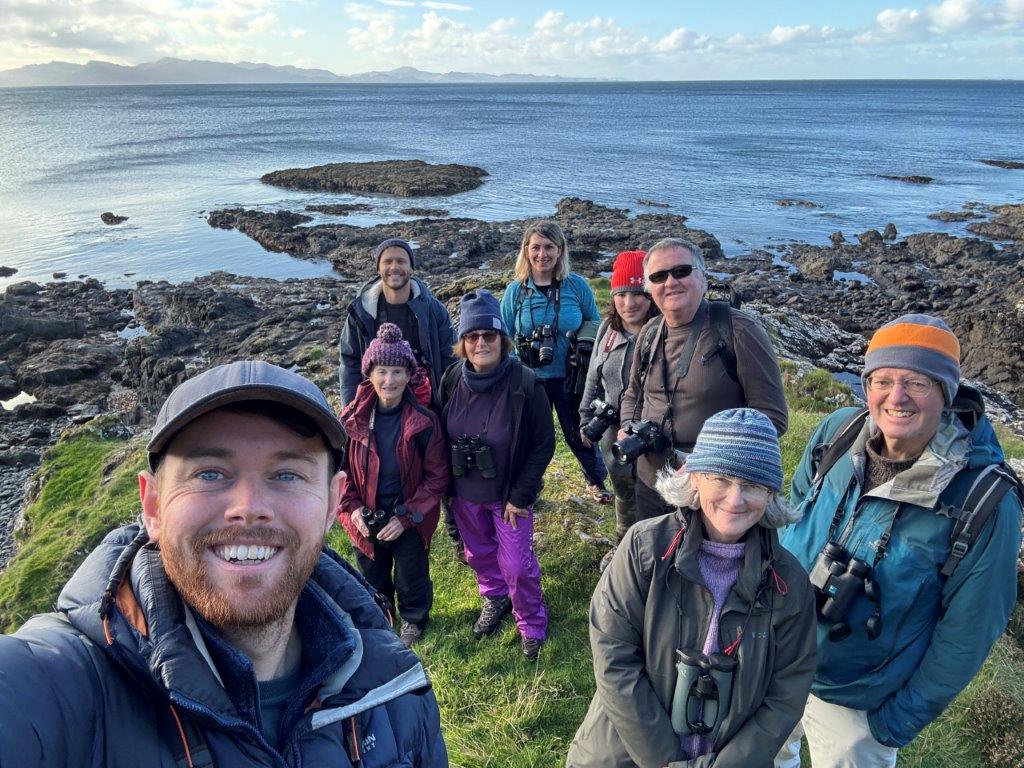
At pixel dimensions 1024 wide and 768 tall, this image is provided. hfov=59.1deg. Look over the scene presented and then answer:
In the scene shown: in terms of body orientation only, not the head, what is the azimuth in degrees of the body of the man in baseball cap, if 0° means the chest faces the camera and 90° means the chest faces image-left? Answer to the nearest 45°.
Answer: approximately 0°

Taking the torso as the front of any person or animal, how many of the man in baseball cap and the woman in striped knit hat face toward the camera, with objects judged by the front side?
2

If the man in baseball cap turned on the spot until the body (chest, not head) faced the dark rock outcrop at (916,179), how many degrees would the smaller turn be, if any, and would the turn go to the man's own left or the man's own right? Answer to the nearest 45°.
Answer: approximately 135° to the man's own left

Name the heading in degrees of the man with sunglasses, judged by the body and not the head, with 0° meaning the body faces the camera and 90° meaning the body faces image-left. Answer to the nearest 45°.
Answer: approximately 45°

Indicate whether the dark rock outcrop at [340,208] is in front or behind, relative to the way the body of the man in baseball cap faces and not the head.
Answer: behind

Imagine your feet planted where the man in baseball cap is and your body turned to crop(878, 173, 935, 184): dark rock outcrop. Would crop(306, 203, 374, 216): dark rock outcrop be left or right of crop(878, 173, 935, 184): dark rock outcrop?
left

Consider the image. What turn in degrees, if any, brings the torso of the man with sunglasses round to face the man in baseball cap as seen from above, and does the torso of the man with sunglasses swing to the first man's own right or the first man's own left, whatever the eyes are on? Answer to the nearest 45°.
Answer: approximately 45° to the first man's own left
